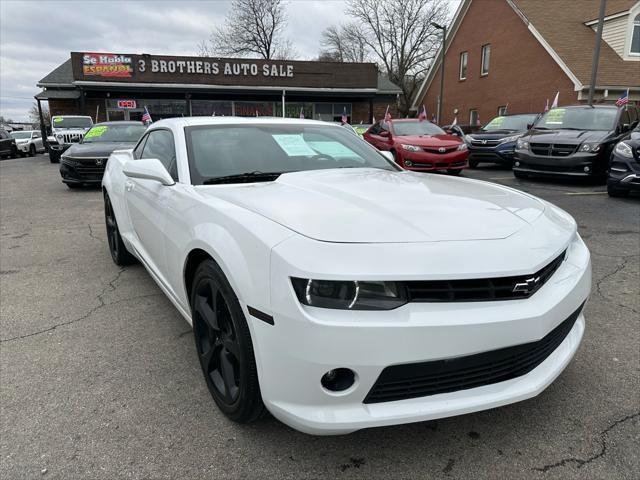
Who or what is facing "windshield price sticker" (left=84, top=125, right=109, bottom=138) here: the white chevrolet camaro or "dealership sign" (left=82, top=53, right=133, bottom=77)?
the dealership sign

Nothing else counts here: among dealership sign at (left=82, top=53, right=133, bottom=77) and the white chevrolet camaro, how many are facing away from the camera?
0

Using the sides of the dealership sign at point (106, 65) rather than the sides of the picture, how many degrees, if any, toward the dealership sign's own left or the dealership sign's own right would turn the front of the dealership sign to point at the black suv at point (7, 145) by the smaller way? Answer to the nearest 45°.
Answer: approximately 90° to the dealership sign's own right

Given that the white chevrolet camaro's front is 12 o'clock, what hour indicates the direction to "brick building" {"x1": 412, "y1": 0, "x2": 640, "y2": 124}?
The brick building is roughly at 8 o'clock from the white chevrolet camaro.

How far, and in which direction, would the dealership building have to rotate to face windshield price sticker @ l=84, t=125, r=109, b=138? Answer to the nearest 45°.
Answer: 0° — it already faces it

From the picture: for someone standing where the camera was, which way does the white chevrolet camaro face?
facing the viewer and to the right of the viewer

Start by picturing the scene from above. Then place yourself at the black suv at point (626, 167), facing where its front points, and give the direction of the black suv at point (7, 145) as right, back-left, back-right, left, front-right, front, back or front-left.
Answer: front-right

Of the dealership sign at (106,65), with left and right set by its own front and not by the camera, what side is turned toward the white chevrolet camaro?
front

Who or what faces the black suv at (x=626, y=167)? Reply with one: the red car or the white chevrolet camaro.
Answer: the red car

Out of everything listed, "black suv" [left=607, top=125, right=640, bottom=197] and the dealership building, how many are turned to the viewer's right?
0

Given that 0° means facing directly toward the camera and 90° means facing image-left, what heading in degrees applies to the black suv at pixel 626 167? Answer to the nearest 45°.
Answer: approximately 45°

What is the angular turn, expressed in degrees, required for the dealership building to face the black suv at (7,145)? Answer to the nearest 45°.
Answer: approximately 90° to its right
